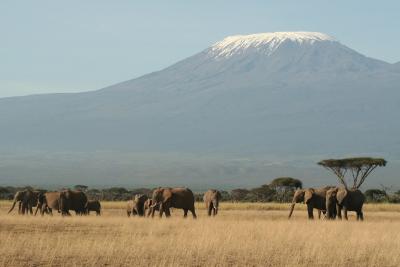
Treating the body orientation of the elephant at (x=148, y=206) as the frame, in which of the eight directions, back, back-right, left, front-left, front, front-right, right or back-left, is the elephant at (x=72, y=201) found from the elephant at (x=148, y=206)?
front-right

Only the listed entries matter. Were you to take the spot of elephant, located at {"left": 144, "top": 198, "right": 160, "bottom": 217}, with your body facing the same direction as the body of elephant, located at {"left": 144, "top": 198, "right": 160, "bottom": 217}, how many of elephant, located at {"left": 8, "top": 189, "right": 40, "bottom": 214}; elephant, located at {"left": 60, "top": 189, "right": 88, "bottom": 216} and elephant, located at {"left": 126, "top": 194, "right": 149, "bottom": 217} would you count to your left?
0

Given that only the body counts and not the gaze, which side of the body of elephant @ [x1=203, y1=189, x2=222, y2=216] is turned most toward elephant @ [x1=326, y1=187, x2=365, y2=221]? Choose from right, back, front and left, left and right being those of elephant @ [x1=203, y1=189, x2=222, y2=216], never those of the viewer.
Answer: left

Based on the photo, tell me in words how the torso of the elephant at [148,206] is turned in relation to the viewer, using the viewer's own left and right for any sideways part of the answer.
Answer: facing the viewer and to the left of the viewer

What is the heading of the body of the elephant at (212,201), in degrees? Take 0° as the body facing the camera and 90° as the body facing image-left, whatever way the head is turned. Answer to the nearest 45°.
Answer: approximately 0°

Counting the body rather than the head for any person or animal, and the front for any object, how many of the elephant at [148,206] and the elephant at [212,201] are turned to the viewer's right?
0

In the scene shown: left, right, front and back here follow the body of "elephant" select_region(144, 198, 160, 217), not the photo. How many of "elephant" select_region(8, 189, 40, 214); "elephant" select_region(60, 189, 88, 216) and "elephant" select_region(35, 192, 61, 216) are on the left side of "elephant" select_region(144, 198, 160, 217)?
0

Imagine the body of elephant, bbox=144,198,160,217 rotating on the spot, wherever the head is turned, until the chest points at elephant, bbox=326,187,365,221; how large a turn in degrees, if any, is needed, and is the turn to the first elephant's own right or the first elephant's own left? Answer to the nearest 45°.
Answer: approximately 135° to the first elephant's own left

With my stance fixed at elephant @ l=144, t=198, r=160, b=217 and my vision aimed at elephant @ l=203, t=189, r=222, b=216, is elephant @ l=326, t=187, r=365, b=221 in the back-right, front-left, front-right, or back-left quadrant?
front-right

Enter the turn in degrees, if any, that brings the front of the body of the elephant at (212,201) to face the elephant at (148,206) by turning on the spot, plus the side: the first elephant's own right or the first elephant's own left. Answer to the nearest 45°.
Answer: approximately 45° to the first elephant's own right

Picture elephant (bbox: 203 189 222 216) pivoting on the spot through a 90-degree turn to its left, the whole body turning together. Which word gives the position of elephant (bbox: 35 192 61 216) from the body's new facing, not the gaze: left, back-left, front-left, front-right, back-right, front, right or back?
back
